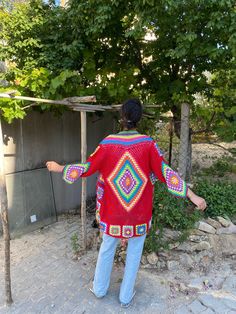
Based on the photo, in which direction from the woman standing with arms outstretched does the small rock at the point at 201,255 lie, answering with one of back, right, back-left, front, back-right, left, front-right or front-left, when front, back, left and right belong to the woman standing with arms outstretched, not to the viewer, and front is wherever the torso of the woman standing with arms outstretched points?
front-right

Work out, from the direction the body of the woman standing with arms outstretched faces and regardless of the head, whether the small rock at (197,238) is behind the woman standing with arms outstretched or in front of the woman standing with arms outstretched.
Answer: in front

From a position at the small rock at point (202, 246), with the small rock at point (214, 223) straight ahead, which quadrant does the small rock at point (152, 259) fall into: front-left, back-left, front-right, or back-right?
back-left

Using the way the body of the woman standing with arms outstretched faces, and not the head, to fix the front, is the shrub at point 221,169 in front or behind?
in front

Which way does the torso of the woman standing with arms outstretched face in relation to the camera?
away from the camera

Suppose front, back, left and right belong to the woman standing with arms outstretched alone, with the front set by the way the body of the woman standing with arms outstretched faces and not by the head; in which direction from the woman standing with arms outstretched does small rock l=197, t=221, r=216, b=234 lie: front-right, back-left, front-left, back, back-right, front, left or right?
front-right

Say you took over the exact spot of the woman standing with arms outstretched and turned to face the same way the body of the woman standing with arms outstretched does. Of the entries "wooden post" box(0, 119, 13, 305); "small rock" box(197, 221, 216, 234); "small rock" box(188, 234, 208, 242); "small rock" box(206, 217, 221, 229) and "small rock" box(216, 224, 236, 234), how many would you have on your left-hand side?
1

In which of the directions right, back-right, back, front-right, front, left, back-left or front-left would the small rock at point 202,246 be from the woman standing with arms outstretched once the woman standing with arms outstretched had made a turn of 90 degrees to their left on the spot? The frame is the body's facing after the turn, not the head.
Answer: back-right

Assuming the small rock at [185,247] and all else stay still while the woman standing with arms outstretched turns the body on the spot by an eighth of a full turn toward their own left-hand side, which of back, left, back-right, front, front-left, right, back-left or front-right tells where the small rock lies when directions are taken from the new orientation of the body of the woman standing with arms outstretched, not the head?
right

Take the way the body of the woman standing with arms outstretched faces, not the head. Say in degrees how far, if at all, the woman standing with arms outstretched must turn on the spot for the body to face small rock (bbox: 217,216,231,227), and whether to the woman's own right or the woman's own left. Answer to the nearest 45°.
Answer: approximately 45° to the woman's own right

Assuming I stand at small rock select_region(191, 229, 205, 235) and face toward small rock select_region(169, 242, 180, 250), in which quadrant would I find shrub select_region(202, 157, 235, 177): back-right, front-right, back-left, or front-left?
back-right

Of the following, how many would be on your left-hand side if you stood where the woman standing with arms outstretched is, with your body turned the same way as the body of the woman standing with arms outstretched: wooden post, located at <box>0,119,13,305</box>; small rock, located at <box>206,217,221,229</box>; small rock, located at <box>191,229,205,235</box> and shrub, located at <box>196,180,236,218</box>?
1
